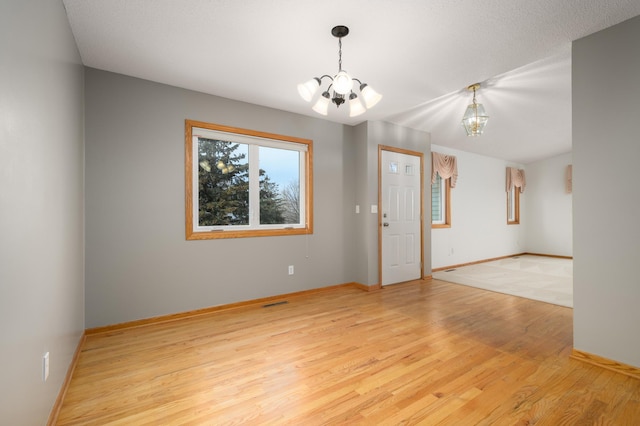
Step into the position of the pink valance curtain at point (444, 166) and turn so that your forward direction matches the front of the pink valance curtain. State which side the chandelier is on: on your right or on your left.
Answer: on your right

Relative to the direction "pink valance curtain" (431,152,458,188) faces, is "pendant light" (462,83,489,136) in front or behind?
in front

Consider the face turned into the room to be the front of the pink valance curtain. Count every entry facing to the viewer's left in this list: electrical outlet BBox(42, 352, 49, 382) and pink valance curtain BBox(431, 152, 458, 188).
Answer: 0

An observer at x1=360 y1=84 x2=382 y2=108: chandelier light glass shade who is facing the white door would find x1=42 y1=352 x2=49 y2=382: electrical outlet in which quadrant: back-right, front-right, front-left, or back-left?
back-left

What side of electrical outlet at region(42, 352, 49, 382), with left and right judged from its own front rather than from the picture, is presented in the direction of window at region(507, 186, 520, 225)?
front

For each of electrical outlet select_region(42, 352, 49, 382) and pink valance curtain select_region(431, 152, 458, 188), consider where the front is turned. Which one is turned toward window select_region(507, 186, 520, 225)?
the electrical outlet

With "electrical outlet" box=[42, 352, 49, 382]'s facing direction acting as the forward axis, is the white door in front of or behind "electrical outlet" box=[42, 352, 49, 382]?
in front

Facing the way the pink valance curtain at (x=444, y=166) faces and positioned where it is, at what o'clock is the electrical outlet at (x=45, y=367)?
The electrical outlet is roughly at 2 o'clock from the pink valance curtain.

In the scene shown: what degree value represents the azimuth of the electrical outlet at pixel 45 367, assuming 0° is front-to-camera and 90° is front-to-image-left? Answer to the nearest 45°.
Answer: approximately 270°

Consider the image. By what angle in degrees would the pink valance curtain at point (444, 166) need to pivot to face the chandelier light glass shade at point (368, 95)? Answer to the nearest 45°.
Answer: approximately 45° to its right
